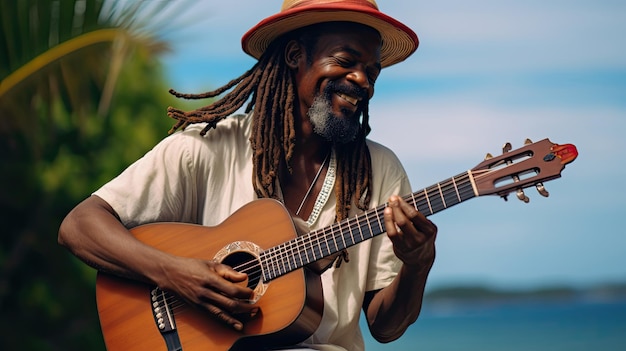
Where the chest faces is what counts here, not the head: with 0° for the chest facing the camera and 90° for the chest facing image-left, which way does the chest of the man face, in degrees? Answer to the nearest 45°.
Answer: approximately 315°
